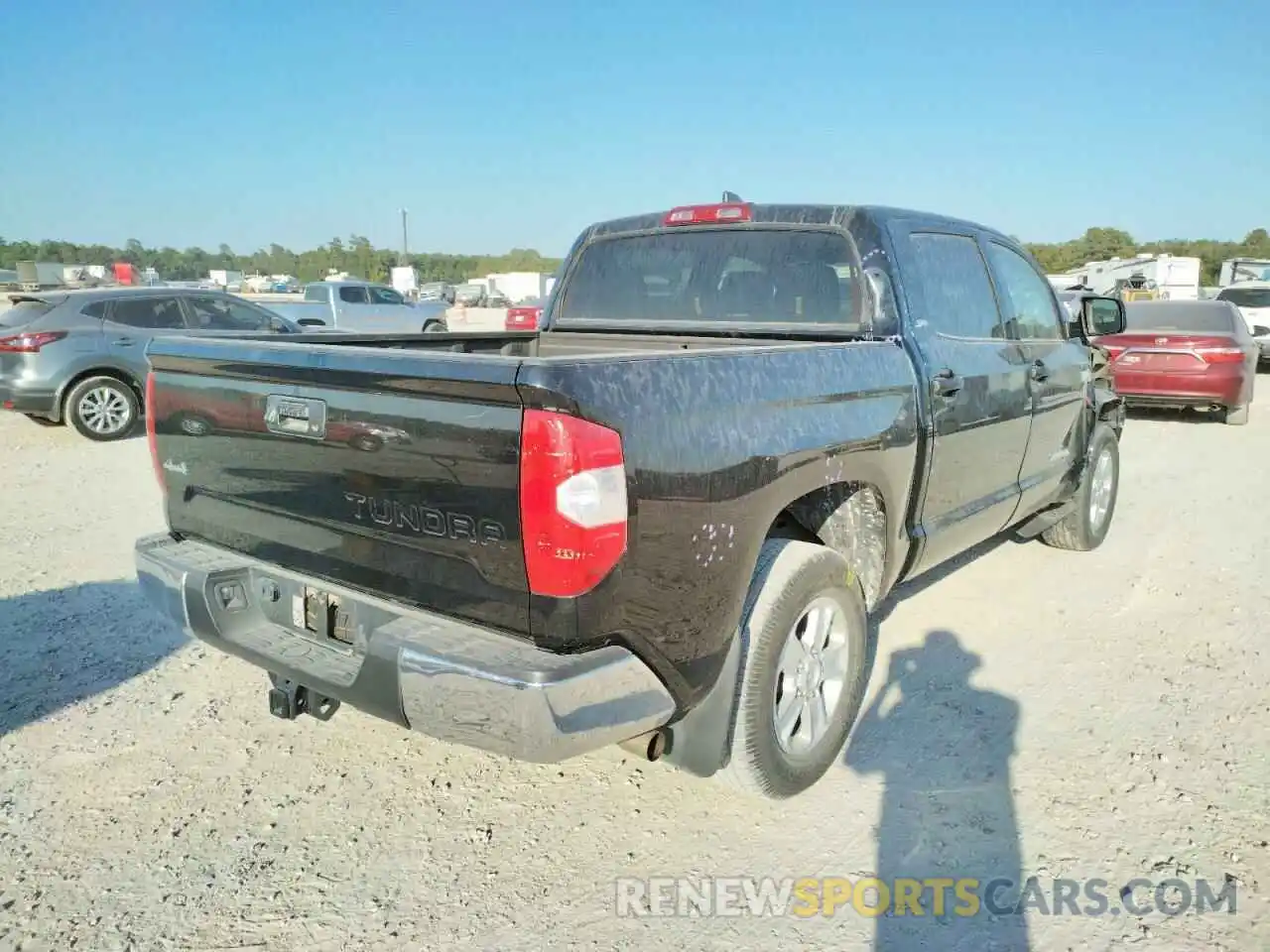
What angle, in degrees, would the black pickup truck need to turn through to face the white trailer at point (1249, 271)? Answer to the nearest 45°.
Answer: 0° — it already faces it

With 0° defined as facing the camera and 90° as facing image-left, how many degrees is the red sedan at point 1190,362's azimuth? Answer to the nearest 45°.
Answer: approximately 180°

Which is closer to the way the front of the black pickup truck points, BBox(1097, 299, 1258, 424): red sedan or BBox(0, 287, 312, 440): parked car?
the red sedan

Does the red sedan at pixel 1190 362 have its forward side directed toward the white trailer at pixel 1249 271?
yes

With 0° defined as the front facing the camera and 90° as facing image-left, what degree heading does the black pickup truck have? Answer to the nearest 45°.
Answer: approximately 225°

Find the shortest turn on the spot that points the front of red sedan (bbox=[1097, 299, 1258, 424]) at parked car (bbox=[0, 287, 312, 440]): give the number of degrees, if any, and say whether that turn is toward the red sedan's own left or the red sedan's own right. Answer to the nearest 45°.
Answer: approximately 135° to the red sedan's own left

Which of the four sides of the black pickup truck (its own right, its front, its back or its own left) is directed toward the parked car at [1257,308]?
front

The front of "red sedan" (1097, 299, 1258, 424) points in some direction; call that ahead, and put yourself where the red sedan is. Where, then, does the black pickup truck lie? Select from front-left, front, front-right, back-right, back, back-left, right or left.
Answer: back
